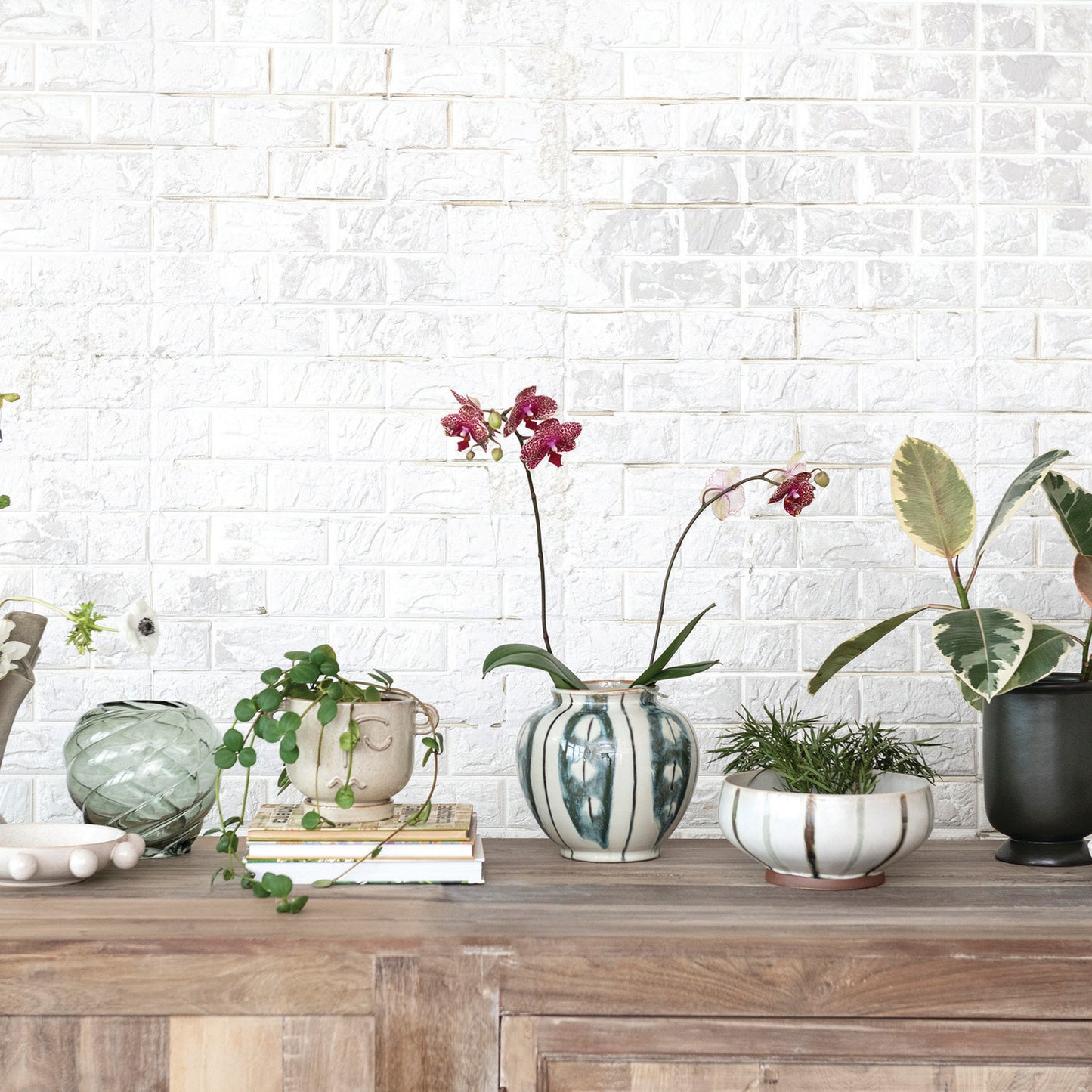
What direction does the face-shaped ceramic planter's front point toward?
toward the camera

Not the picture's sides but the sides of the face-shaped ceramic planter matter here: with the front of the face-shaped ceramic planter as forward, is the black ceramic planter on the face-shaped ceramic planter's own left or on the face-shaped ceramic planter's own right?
on the face-shaped ceramic planter's own left

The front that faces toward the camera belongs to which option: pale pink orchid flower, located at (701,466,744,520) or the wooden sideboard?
the wooden sideboard

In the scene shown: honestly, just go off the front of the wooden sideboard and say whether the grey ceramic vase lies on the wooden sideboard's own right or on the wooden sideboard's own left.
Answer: on the wooden sideboard's own right

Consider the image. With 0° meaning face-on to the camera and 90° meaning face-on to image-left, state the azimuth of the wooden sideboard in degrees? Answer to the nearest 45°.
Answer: approximately 0°

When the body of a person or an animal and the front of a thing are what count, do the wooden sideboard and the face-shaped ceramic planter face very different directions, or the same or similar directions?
same or similar directions

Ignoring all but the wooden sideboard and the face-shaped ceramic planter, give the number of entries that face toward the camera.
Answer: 2
